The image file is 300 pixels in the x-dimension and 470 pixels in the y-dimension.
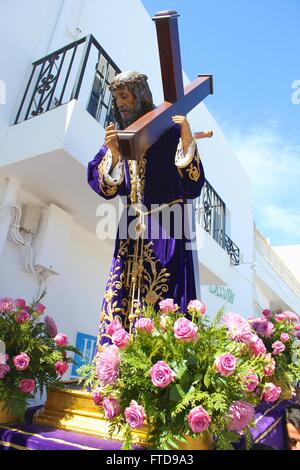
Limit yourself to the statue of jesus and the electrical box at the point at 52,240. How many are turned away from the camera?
0

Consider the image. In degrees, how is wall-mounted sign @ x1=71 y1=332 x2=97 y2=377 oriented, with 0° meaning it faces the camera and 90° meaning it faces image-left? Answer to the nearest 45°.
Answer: approximately 315°

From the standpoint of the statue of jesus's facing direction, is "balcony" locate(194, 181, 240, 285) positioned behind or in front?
behind

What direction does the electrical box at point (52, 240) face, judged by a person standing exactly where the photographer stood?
facing the viewer and to the right of the viewer

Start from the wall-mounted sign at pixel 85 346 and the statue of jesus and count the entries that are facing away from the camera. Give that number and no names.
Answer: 0
